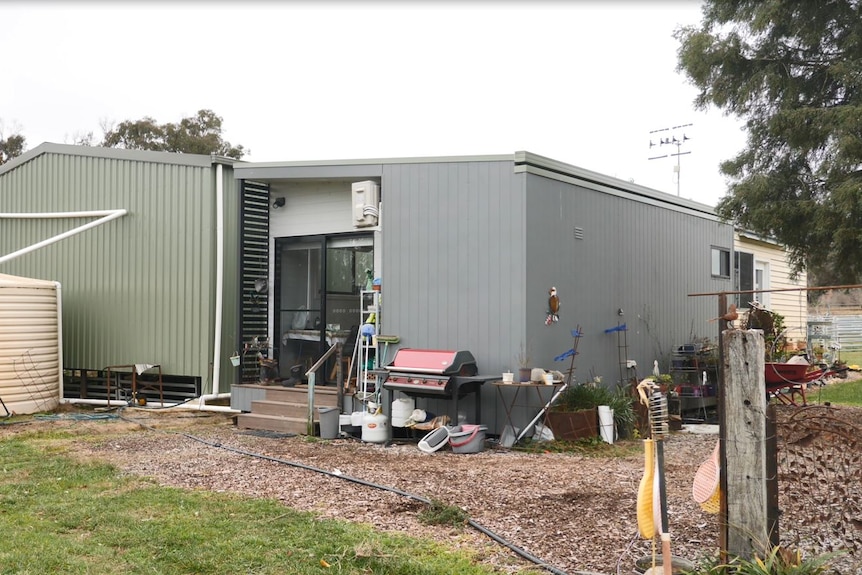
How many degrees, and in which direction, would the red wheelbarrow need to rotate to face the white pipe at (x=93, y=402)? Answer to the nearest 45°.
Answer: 0° — it already faces it

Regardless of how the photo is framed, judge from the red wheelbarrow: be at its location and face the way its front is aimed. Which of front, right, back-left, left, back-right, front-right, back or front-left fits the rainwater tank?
front

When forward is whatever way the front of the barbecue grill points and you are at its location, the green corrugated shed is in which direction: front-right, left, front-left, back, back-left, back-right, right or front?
right

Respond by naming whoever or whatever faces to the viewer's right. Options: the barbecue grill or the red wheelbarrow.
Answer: the red wheelbarrow

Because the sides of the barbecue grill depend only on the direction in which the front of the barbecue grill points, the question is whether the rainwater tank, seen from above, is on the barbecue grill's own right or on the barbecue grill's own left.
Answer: on the barbecue grill's own right

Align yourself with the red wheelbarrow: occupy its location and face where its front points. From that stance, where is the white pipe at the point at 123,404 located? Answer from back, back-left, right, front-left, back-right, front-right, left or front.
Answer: front

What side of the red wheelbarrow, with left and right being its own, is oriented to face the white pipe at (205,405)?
front

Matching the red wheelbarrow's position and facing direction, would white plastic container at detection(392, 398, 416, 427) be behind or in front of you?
in front

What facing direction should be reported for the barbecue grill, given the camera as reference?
facing the viewer and to the left of the viewer

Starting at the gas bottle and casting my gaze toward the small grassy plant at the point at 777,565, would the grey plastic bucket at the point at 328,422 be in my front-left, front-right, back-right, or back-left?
back-right

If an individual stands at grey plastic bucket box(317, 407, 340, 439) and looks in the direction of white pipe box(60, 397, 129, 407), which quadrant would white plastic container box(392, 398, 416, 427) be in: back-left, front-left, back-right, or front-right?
back-right
